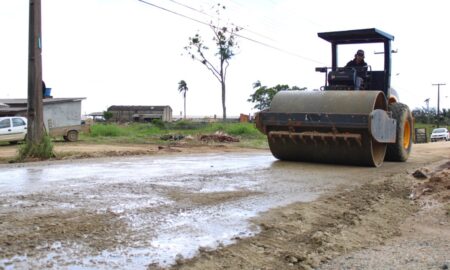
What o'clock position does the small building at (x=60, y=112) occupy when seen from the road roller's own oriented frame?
The small building is roughly at 3 o'clock from the road roller.

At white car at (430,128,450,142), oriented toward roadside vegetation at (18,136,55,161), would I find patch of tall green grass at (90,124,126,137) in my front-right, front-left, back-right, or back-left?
front-right

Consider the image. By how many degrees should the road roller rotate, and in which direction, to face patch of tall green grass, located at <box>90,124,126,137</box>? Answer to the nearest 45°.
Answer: approximately 90° to its right

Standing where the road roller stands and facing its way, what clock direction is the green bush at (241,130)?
The green bush is roughly at 4 o'clock from the road roller.

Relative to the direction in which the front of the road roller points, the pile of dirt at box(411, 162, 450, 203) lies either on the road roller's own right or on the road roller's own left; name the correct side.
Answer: on the road roller's own left

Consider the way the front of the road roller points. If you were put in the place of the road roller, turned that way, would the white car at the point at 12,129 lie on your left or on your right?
on your right

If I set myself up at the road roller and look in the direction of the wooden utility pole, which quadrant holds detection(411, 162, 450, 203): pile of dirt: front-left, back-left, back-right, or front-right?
back-left

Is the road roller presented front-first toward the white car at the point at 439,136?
no

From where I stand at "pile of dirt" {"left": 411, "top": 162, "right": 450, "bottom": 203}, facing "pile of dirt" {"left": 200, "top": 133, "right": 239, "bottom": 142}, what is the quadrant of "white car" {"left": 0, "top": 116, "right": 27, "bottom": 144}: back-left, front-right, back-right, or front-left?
front-left

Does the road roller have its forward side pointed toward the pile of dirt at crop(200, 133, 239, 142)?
no

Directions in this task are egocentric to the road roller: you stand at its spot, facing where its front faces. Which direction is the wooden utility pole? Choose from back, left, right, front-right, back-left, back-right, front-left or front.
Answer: front-right

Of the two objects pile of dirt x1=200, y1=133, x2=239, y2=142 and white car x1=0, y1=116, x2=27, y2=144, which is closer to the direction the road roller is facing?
the white car

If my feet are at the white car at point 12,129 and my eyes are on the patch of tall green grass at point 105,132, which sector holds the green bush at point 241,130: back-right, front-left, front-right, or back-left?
front-right

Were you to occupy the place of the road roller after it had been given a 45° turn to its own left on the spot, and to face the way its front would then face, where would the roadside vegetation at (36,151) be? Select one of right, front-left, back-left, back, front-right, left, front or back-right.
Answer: right

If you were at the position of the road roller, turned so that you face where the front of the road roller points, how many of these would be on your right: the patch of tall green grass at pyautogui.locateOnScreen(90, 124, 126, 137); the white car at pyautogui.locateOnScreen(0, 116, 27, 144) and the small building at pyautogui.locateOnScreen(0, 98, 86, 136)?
3
